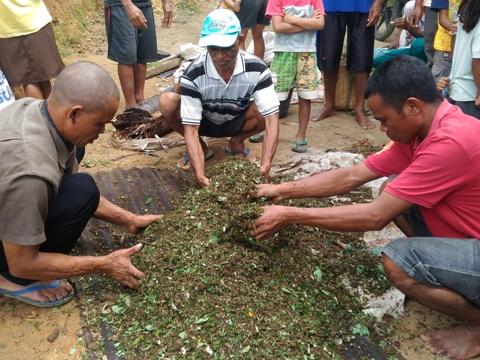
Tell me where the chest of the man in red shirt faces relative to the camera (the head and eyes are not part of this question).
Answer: to the viewer's left

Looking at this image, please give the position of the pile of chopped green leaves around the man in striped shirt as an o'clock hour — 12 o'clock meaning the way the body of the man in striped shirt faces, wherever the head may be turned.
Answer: The pile of chopped green leaves is roughly at 12 o'clock from the man in striped shirt.

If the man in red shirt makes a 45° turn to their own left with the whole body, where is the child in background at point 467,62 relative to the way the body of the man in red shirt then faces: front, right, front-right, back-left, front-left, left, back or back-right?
back-right

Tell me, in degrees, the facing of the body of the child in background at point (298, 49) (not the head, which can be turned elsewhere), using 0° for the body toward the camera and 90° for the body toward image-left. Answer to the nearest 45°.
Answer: approximately 0°

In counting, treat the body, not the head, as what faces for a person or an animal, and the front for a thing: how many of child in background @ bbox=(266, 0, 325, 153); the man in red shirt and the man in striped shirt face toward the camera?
2

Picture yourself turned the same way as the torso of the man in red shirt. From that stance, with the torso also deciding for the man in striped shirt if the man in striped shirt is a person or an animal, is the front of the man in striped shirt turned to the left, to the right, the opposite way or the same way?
to the left

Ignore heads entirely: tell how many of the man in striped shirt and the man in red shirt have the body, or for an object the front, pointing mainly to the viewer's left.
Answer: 1

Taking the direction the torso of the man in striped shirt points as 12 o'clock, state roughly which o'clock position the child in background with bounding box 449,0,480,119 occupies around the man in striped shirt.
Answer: The child in background is roughly at 9 o'clock from the man in striped shirt.

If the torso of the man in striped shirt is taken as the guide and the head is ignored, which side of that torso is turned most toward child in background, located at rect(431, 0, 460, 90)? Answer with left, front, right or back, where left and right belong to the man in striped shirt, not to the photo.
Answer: left

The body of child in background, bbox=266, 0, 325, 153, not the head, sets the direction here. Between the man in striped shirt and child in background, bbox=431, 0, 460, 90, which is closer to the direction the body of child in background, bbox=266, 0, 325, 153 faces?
the man in striped shirt
